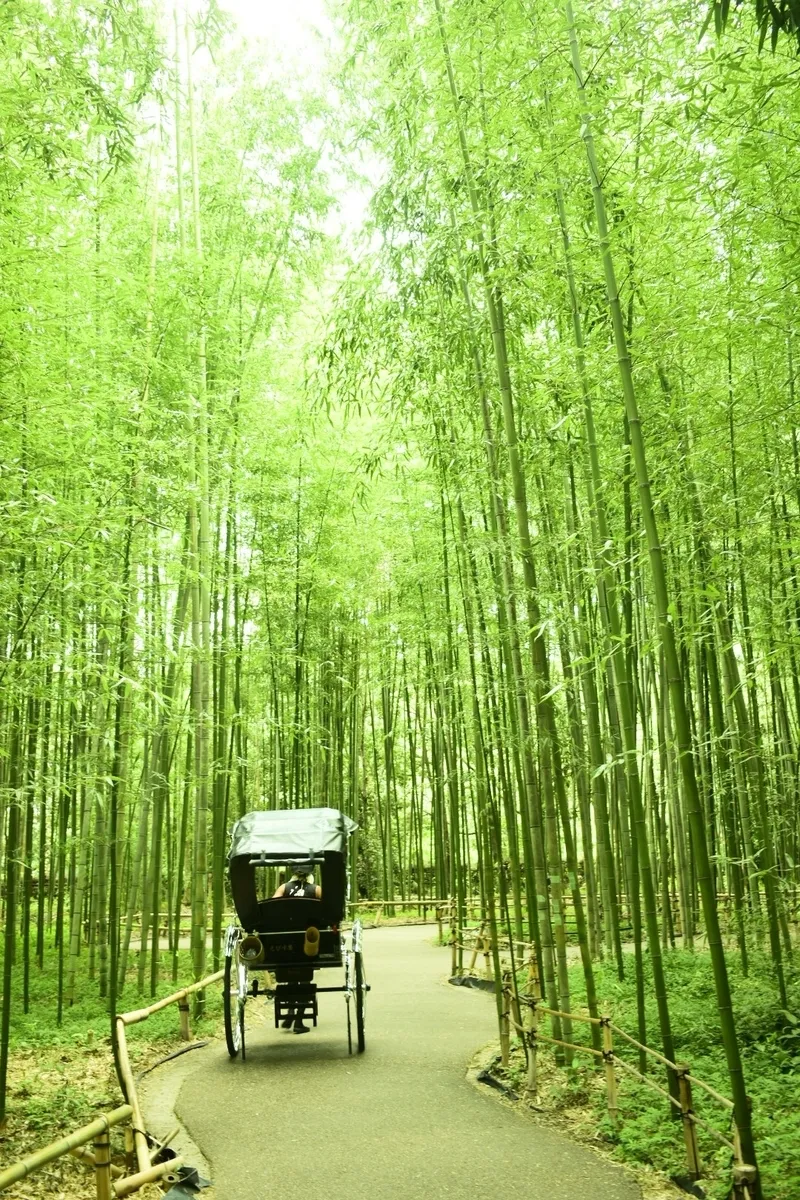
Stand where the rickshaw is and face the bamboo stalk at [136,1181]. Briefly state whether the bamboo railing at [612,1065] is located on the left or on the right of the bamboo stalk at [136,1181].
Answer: left

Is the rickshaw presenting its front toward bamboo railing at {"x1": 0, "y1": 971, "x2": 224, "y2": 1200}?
no

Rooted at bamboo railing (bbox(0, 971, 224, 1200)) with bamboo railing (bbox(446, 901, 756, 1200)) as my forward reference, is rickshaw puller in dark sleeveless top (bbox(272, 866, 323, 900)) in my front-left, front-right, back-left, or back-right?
front-left

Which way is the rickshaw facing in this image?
away from the camera

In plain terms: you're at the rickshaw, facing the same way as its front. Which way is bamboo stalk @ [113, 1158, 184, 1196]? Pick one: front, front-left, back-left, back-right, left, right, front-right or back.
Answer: back

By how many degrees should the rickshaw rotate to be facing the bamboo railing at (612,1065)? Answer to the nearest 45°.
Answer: approximately 135° to its right
